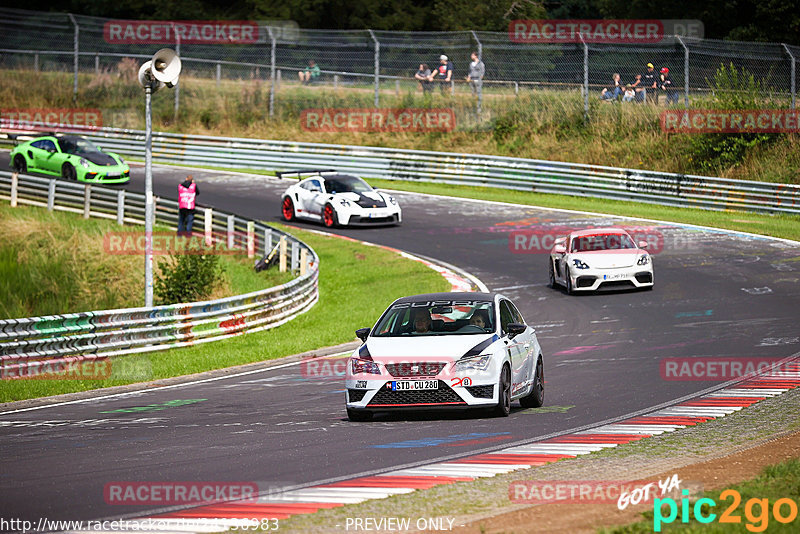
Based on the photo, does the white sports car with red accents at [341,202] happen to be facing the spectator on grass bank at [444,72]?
no

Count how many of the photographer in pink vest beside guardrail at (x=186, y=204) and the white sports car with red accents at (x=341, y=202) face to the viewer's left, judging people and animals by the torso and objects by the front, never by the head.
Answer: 0

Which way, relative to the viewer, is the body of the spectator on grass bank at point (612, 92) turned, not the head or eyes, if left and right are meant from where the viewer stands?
facing the viewer and to the left of the viewer

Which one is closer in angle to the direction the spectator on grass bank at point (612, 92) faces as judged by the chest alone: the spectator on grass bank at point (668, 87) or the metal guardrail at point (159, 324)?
the metal guardrail

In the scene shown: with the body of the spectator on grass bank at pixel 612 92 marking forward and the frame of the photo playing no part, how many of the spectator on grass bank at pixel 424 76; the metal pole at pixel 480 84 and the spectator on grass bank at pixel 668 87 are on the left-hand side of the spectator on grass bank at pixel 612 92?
1

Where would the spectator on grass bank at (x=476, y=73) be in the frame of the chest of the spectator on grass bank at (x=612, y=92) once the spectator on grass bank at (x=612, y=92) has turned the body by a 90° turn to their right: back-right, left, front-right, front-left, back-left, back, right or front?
front-left

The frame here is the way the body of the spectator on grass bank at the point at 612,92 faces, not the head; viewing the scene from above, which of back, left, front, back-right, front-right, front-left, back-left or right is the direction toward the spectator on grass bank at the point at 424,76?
front-right

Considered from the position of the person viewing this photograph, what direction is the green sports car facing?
facing the viewer and to the right of the viewer

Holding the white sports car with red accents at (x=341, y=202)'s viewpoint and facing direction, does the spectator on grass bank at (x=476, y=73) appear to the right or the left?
on its left

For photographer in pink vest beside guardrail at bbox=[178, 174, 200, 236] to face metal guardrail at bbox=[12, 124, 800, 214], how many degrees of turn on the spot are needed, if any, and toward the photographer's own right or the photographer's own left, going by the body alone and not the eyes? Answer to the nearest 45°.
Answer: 0° — they already face it

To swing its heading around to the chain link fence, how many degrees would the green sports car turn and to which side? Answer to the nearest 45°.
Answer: approximately 45° to its left

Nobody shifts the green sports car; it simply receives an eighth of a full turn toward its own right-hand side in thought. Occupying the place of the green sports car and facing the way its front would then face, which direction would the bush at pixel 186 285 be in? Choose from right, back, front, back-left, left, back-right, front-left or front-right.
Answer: front

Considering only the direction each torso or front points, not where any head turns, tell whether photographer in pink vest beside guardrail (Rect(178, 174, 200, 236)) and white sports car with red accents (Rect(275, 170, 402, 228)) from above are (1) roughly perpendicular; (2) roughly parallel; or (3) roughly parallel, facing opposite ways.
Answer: roughly perpendicular

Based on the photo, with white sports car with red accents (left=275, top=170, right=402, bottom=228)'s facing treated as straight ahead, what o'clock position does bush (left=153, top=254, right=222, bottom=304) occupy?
The bush is roughly at 2 o'clock from the white sports car with red accents.

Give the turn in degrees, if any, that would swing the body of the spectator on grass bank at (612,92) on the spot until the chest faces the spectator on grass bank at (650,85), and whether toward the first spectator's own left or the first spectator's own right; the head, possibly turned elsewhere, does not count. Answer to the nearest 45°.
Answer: approximately 90° to the first spectator's own left

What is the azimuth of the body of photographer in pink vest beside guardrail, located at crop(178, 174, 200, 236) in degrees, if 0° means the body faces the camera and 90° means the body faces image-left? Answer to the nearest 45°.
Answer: approximately 225°

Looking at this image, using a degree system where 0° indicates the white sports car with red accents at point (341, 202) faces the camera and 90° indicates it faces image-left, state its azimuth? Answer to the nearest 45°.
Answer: approximately 315°

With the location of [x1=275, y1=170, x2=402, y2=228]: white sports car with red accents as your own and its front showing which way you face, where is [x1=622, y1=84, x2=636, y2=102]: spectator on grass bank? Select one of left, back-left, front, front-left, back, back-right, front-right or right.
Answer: left

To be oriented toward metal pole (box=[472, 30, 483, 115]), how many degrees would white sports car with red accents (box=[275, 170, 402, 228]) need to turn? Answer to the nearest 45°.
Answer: approximately 90° to its left
